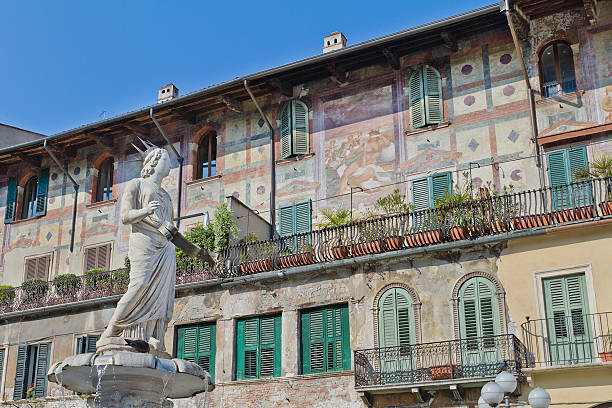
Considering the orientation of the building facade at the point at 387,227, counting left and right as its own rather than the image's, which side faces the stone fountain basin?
front

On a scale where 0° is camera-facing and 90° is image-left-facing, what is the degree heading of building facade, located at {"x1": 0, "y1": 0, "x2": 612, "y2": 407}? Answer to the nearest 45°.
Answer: approximately 45°

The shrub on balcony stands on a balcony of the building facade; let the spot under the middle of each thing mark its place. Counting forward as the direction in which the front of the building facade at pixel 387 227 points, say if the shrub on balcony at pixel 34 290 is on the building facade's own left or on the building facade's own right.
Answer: on the building facade's own right
